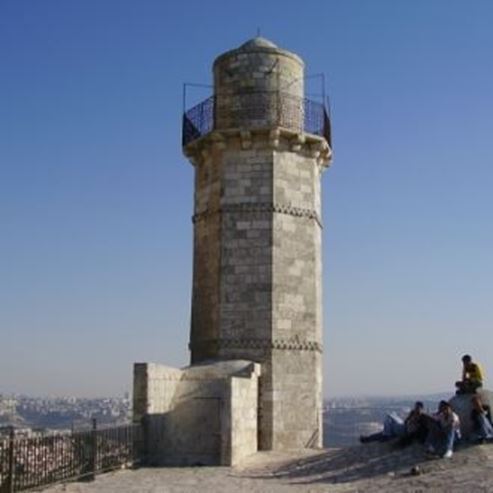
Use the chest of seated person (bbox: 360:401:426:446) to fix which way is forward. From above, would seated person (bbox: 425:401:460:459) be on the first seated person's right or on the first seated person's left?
on the first seated person's left

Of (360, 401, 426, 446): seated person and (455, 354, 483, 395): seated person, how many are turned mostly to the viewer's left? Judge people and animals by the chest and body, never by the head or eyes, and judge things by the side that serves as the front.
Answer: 2

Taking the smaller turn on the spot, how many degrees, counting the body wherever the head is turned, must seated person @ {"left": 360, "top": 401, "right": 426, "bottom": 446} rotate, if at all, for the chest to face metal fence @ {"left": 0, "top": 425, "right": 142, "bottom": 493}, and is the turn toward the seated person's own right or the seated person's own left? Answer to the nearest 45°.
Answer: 0° — they already face it

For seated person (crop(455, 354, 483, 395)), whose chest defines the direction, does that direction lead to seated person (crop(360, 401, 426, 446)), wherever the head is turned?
yes

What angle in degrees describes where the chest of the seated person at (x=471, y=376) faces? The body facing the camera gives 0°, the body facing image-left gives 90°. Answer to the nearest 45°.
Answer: approximately 90°

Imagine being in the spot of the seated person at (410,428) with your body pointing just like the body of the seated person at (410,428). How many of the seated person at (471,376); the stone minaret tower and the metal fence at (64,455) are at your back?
1

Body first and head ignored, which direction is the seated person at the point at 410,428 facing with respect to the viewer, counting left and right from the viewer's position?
facing to the left of the viewer

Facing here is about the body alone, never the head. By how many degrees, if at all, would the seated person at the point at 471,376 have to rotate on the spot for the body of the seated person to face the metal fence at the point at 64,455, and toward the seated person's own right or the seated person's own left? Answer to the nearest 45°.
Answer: approximately 45° to the seated person's own left

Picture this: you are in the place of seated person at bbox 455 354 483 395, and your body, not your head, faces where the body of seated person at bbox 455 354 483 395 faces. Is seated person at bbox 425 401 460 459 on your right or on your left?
on your left
